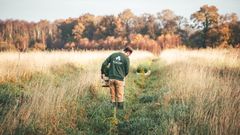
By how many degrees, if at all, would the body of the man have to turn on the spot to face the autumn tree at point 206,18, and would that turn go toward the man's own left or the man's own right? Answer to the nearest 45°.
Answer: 0° — they already face it

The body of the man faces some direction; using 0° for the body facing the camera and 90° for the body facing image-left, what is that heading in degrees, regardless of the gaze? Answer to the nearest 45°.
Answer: approximately 180°
